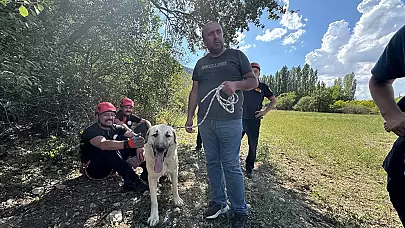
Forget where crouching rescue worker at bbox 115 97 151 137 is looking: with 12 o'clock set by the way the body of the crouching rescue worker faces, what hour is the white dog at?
The white dog is roughly at 1 o'clock from the crouching rescue worker.

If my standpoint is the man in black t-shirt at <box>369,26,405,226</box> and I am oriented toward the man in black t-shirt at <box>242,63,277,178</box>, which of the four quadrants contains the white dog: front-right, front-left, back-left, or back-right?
front-left

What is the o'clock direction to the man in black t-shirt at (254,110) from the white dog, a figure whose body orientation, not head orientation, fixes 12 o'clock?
The man in black t-shirt is roughly at 8 o'clock from the white dog.

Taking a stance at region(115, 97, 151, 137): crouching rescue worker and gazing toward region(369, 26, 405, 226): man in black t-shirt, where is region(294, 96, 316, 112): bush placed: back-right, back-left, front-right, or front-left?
back-left

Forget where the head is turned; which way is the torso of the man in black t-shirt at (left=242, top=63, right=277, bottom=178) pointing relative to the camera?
toward the camera

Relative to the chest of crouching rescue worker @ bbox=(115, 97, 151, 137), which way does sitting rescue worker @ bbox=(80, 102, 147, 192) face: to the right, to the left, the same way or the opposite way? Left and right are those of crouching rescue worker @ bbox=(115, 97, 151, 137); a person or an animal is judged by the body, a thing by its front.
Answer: the same way

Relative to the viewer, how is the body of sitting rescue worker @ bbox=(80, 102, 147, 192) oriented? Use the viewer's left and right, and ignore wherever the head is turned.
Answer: facing the viewer and to the right of the viewer

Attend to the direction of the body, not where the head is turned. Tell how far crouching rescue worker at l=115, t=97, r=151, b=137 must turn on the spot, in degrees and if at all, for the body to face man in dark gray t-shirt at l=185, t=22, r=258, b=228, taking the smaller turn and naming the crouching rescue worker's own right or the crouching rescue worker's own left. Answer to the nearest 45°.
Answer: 0° — they already face them

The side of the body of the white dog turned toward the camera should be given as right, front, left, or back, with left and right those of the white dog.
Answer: front
